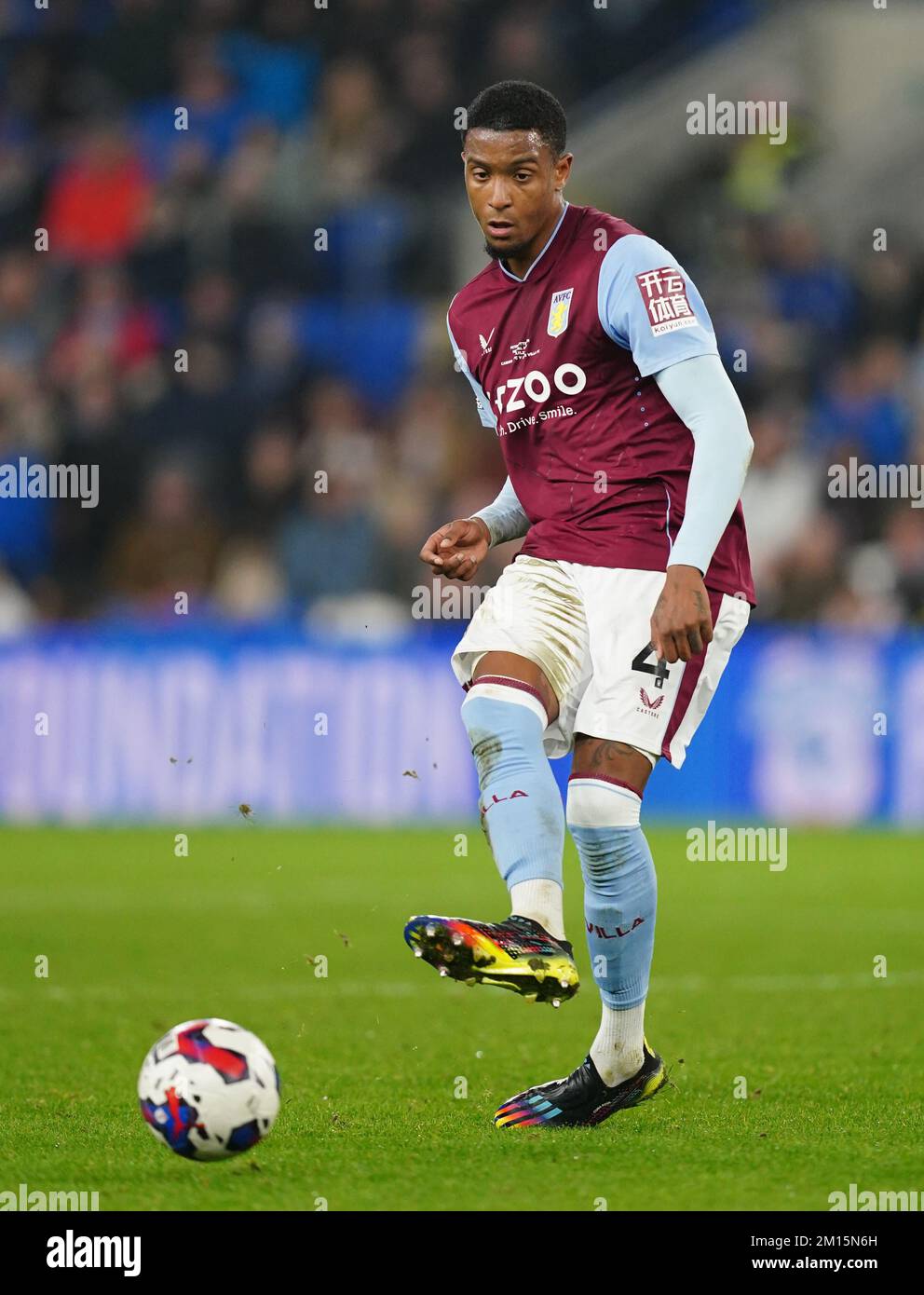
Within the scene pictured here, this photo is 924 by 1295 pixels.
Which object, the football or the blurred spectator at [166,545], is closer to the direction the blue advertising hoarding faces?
the football

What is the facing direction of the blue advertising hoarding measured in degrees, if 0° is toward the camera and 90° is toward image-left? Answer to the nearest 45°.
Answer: approximately 0°

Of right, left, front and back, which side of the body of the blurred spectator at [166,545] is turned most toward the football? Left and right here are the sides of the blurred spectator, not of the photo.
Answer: front

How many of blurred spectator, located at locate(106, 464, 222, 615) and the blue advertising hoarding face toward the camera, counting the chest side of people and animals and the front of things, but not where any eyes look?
2

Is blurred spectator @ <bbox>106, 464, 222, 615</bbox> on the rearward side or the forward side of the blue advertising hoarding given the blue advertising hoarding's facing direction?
on the rearward side

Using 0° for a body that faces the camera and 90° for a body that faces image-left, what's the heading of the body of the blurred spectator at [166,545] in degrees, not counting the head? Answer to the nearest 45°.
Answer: approximately 0°

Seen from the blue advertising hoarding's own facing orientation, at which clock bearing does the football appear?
The football is roughly at 12 o'clock from the blue advertising hoarding.
